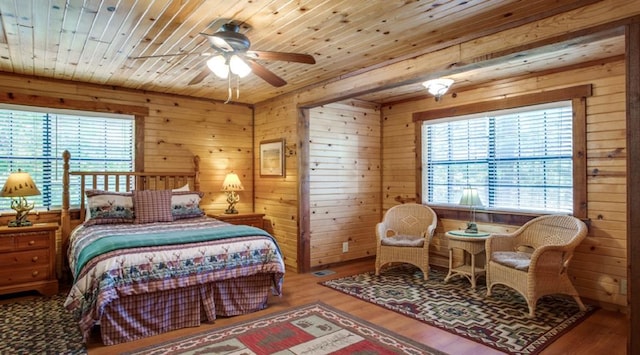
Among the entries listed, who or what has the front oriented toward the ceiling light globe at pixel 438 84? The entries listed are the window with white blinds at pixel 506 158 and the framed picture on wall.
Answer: the window with white blinds

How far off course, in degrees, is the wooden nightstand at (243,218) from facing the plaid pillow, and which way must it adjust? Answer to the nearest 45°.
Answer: approximately 45° to its right

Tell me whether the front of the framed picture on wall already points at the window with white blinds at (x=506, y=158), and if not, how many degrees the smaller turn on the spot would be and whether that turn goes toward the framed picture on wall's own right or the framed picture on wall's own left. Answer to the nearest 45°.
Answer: approximately 90° to the framed picture on wall's own left

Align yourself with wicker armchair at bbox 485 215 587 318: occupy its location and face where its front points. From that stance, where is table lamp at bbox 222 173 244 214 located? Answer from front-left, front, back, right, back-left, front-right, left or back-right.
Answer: front-right

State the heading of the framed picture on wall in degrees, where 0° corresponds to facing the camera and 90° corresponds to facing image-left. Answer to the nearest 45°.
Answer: approximately 45°

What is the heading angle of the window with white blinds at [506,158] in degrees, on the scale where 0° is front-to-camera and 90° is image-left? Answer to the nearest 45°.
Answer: approximately 45°

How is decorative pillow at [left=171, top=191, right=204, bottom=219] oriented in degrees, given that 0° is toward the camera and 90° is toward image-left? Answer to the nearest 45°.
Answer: approximately 0°

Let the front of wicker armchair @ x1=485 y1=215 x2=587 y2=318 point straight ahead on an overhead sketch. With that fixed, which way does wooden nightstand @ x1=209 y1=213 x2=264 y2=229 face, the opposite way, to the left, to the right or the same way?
to the left

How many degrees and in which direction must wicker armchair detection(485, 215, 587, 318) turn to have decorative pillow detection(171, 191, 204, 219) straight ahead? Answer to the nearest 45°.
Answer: approximately 45° to its right

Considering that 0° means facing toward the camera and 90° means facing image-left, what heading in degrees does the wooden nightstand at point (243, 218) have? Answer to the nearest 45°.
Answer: approximately 0°
